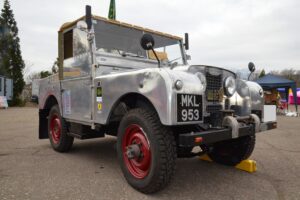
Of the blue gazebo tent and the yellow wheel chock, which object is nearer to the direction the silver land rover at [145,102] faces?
the yellow wheel chock

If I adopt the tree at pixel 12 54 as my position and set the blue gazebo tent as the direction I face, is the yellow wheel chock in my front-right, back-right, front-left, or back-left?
front-right

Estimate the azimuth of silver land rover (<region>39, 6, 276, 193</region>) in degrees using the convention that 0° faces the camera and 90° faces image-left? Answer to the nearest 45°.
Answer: approximately 315°

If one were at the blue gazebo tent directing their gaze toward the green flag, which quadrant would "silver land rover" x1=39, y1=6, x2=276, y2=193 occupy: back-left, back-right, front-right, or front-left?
front-left

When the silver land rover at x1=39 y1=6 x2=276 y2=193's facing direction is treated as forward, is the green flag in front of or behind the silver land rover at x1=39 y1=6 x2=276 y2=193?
behind

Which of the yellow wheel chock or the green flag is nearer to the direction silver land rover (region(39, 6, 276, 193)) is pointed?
the yellow wheel chock

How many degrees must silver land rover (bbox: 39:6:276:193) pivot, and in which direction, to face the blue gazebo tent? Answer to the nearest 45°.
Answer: approximately 90° to its left
